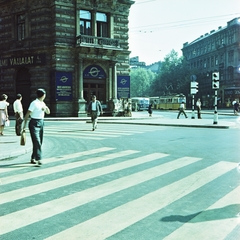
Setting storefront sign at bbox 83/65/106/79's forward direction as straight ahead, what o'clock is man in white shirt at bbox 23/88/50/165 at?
The man in white shirt is roughly at 12 o'clock from the storefront sign.

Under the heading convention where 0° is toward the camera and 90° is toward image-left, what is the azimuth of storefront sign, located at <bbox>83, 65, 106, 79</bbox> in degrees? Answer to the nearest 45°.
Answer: approximately 0°
